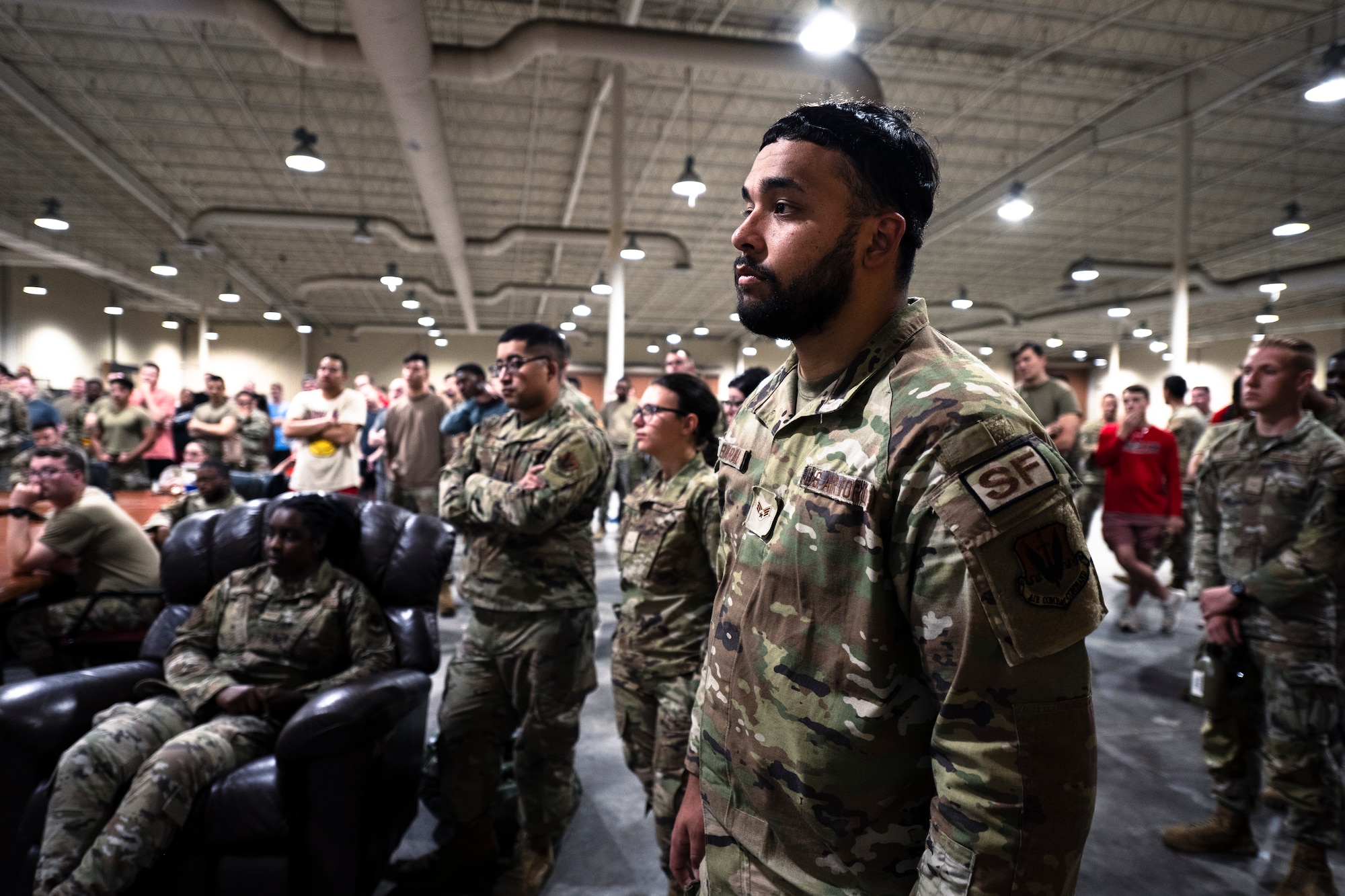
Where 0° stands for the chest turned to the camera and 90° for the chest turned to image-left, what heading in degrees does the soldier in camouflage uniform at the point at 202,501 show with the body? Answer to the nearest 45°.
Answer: approximately 45°

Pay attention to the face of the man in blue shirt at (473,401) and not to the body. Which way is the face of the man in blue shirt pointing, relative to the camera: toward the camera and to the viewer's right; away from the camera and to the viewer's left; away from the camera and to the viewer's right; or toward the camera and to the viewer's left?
toward the camera and to the viewer's left

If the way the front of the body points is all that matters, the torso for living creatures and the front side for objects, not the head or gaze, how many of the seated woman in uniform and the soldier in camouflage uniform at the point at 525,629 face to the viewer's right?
0

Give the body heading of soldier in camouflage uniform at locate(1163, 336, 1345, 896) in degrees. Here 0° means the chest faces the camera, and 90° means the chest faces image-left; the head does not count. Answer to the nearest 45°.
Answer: approximately 45°

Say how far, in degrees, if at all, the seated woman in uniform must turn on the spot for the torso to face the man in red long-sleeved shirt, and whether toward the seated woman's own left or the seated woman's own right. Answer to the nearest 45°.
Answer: approximately 135° to the seated woman's own left

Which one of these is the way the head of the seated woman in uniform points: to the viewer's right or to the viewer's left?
to the viewer's left

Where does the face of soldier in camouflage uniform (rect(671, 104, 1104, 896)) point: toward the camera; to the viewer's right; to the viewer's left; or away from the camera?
to the viewer's left

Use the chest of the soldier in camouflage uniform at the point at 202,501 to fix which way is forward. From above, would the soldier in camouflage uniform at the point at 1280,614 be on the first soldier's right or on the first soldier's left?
on the first soldier's left

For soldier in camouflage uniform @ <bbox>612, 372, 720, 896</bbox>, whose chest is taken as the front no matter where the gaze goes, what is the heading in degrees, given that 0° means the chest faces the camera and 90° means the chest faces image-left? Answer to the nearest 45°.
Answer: approximately 45°

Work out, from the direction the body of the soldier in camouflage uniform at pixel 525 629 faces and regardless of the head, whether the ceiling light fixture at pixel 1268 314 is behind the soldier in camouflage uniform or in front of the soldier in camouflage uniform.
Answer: behind
